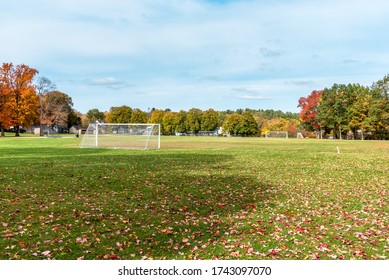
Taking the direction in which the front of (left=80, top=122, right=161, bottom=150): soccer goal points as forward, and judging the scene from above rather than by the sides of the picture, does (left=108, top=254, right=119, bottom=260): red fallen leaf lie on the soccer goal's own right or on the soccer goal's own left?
on the soccer goal's own right
